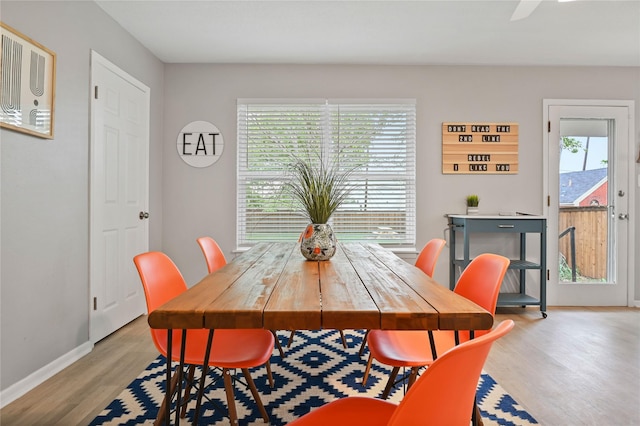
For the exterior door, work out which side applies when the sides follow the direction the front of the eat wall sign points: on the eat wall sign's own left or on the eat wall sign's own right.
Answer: on the eat wall sign's own left

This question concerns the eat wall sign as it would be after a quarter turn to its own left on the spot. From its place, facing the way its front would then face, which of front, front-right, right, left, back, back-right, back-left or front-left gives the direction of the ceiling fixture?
front-right

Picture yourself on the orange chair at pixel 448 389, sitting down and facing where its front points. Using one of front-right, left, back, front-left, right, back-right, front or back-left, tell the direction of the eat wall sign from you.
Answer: front-right

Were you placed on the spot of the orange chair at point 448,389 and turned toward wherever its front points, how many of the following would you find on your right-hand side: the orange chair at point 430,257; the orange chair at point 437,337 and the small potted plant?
3

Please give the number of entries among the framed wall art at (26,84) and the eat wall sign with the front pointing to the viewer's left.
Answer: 0

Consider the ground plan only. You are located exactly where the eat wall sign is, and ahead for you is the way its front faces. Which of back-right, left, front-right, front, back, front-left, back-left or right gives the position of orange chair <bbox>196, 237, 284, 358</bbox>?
front

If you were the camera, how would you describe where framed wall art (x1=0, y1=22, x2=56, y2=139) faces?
facing the viewer and to the right of the viewer

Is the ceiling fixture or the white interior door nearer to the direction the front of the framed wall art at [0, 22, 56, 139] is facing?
the ceiling fixture

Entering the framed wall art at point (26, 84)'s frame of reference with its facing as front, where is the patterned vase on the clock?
The patterned vase is roughly at 12 o'clock from the framed wall art.

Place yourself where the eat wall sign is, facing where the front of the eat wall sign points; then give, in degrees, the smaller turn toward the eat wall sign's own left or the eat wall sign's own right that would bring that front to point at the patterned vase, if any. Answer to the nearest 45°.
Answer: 0° — it already faces it

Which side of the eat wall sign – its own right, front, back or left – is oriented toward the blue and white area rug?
front

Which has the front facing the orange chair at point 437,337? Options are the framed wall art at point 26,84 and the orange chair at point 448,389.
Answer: the framed wall art

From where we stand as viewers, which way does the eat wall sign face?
facing the viewer

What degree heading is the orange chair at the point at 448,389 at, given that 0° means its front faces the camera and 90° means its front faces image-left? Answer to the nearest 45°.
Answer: approximately 90°

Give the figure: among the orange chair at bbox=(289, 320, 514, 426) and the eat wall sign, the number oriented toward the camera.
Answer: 1
